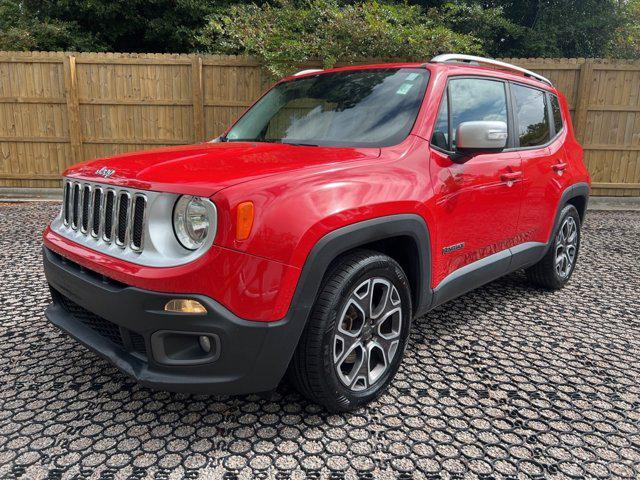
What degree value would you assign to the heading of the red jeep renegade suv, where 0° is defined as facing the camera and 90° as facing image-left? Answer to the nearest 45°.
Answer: approximately 45°

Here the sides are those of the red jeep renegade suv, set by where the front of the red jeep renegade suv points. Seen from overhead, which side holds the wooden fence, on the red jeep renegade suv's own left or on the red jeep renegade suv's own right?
on the red jeep renegade suv's own right
